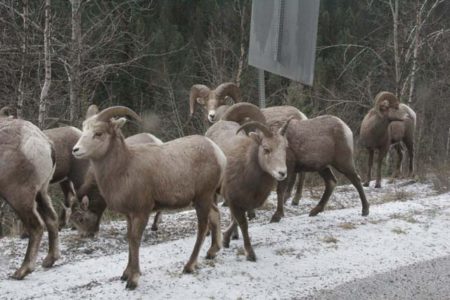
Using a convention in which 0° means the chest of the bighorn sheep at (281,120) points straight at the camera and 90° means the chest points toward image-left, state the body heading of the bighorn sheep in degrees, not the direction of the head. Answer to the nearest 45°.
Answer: approximately 90°

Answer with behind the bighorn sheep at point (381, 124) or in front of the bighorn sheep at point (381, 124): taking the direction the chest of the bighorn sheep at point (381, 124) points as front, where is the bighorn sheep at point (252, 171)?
in front

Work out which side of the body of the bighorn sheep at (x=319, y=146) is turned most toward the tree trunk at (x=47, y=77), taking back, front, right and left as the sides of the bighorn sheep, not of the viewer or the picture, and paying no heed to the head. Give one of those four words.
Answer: front

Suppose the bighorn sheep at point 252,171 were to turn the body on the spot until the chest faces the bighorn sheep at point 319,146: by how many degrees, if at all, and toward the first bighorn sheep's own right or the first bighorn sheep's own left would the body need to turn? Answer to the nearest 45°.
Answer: approximately 90° to the first bighorn sheep's own left

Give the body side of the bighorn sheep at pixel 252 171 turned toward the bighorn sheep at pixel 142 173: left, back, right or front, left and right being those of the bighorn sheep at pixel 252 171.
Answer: right

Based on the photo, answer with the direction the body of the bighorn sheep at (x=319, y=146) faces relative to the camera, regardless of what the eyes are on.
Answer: to the viewer's left

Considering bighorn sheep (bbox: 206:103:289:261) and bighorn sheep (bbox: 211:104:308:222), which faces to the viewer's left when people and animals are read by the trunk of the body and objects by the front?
bighorn sheep (bbox: 211:104:308:222)
